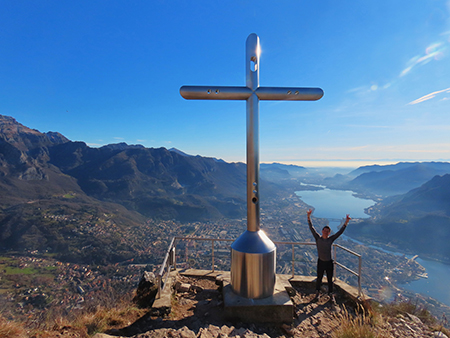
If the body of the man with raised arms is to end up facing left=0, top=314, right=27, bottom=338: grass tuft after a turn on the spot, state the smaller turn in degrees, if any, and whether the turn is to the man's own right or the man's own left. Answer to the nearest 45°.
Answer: approximately 45° to the man's own right

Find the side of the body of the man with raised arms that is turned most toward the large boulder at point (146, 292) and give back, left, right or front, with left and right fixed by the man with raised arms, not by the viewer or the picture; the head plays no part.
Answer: right

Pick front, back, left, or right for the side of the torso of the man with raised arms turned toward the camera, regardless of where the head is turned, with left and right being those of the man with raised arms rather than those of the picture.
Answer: front
